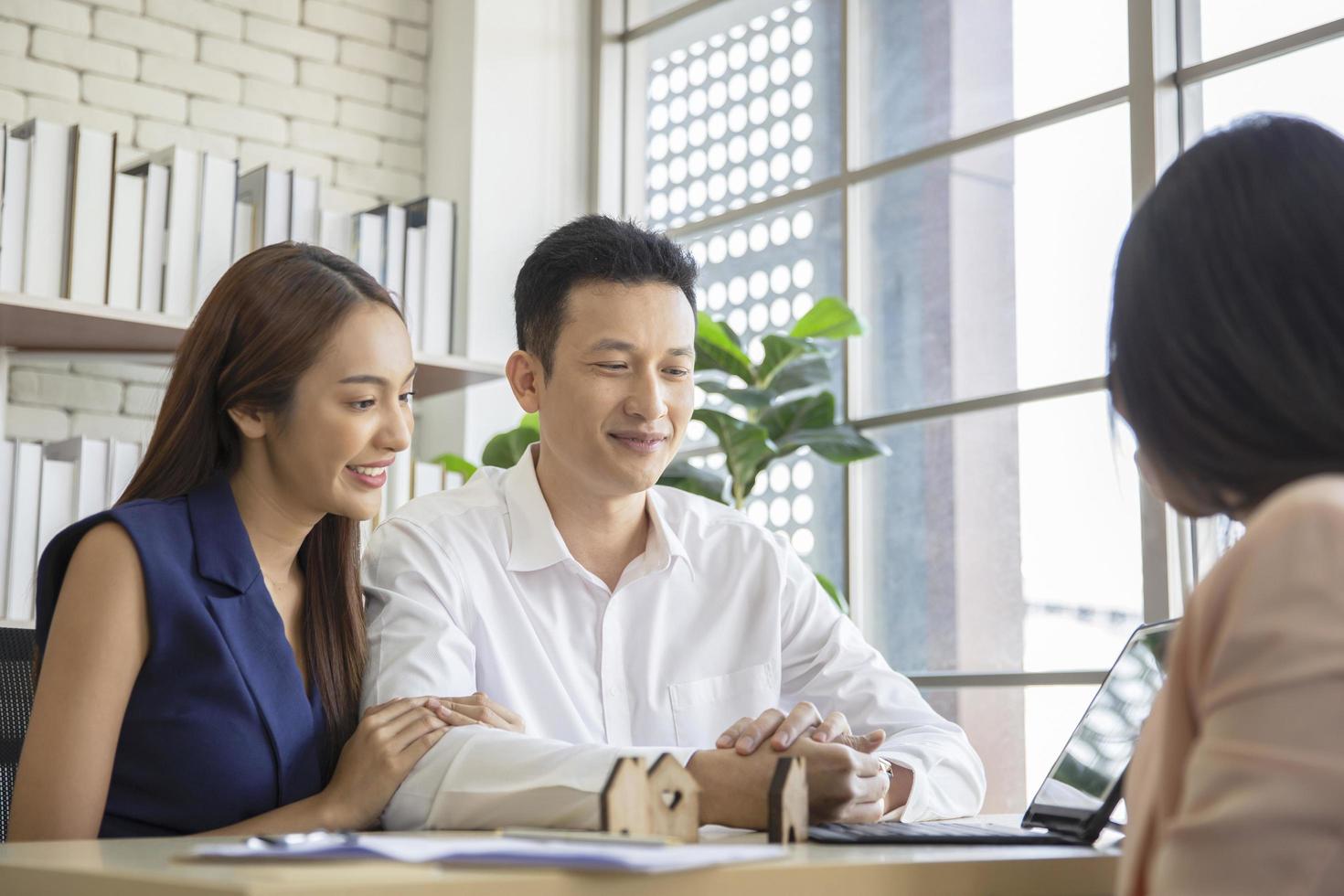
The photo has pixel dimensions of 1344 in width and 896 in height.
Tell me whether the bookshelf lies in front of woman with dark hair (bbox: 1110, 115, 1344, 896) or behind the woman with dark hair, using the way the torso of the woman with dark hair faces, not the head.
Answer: in front

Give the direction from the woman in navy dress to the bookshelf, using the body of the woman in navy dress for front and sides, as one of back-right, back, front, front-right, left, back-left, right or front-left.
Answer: back-left

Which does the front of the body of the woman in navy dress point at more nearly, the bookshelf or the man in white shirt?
the man in white shirt

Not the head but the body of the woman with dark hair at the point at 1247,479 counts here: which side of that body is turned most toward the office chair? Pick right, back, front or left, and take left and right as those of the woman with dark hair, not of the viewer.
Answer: front

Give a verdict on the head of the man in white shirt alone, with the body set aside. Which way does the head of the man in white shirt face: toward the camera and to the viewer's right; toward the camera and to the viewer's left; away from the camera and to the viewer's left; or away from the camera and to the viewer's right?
toward the camera and to the viewer's right

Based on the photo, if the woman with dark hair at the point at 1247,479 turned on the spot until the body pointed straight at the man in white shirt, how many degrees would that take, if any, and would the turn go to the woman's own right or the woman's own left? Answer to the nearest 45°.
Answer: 0° — they already face them

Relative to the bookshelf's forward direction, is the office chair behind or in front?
in front

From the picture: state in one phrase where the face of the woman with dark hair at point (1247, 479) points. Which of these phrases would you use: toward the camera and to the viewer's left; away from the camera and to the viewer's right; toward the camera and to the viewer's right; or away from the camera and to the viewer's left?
away from the camera and to the viewer's left

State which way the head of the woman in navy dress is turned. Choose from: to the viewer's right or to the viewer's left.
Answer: to the viewer's right

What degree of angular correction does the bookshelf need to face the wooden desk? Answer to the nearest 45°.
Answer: approximately 45° to its right

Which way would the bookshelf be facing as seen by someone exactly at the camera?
facing the viewer and to the right of the viewer

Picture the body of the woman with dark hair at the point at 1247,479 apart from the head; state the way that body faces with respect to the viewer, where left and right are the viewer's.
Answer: facing away from the viewer and to the left of the viewer
